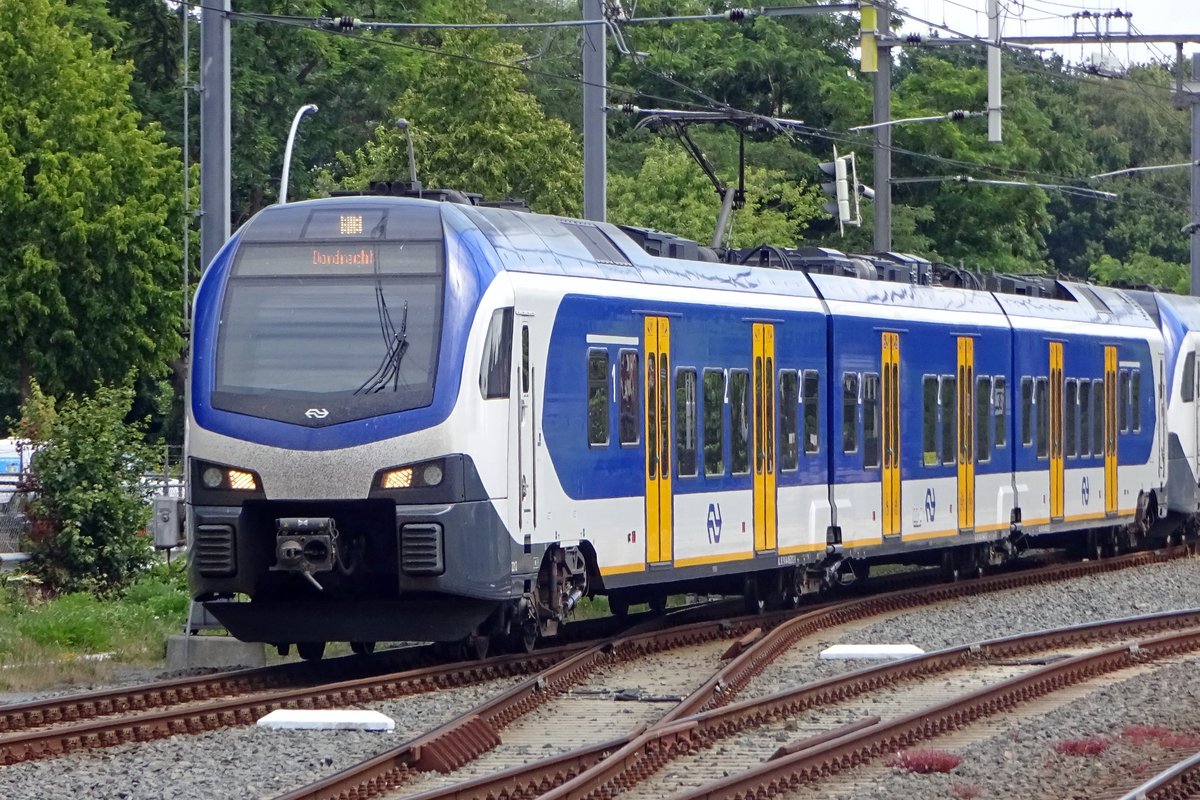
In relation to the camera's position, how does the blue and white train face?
facing the viewer and to the left of the viewer

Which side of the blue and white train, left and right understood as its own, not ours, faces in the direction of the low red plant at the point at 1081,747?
left

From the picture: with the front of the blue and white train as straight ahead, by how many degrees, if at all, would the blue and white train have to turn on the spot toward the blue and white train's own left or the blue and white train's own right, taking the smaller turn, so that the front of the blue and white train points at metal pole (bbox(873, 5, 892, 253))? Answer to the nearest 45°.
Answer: approximately 135° to the blue and white train's own right

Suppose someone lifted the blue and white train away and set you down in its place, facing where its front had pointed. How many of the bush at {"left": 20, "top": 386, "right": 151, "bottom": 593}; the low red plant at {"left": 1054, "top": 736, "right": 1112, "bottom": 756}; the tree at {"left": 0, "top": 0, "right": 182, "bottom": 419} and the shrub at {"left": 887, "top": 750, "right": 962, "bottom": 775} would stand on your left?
2

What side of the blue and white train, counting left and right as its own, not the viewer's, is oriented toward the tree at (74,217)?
right

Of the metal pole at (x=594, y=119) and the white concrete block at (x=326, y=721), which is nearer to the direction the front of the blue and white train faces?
the white concrete block

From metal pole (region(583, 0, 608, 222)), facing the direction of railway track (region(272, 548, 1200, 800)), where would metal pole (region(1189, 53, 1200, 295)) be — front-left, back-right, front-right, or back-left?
back-left

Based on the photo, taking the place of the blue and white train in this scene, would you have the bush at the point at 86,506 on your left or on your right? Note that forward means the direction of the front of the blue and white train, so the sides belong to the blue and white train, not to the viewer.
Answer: on your right

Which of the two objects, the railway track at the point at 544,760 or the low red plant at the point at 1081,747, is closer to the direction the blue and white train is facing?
the railway track

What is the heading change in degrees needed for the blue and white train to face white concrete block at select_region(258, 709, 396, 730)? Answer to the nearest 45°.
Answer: approximately 45° to its left

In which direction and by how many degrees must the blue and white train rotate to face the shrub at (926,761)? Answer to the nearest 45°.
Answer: approximately 90° to its left

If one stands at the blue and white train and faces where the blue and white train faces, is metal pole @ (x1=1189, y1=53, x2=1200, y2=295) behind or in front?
behind
